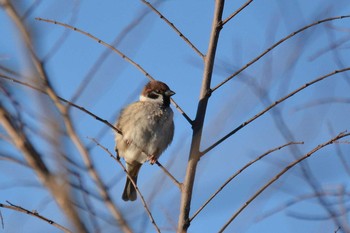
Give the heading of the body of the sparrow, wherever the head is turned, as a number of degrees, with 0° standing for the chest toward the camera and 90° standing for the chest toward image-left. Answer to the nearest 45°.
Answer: approximately 315°
